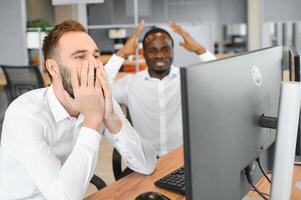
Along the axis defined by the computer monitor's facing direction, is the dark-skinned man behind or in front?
in front

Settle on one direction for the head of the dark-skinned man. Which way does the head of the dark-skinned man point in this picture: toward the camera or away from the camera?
toward the camera

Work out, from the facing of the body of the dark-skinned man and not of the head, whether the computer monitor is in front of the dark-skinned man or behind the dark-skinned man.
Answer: in front

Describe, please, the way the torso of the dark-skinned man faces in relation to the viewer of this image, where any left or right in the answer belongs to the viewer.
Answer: facing the viewer

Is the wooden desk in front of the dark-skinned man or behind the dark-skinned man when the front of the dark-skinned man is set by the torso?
in front

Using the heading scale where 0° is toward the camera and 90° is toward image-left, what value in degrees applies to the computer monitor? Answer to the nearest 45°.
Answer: approximately 135°

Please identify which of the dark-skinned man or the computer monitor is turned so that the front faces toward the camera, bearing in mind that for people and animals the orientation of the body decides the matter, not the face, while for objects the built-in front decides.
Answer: the dark-skinned man

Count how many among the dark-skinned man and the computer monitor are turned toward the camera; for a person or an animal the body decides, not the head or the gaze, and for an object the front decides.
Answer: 1
